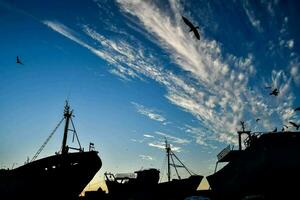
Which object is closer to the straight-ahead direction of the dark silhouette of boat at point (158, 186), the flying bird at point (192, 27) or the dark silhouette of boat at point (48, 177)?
the flying bird

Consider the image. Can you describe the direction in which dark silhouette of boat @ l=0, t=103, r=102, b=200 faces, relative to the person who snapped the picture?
facing to the right of the viewer

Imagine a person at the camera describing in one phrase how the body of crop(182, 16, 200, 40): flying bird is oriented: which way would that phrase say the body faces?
to the viewer's right
